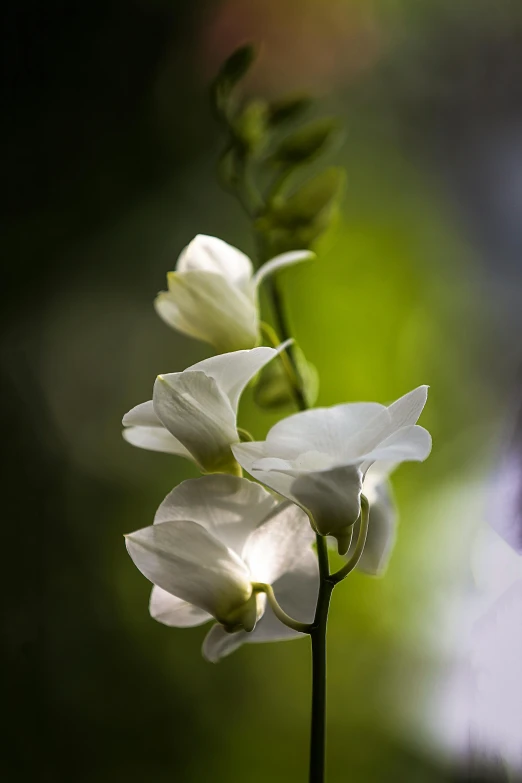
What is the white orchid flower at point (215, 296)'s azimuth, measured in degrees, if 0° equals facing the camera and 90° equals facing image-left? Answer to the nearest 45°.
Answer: approximately 90°

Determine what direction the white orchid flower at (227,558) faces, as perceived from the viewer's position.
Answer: facing away from the viewer and to the left of the viewer

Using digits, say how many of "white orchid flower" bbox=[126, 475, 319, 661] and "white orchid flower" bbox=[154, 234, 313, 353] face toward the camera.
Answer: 0
